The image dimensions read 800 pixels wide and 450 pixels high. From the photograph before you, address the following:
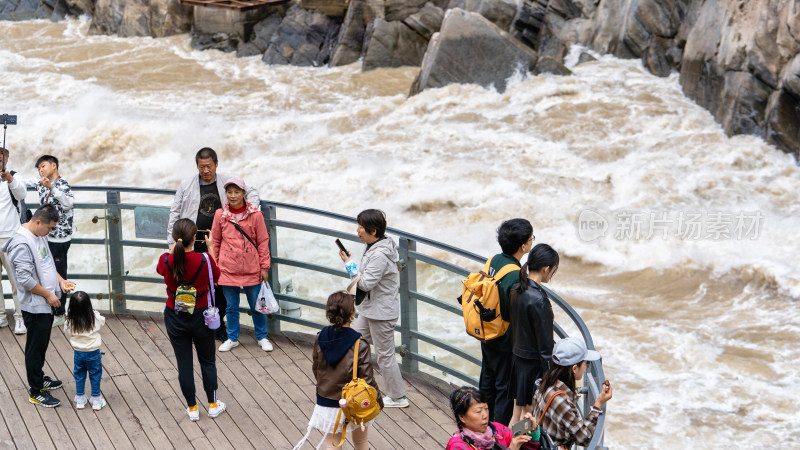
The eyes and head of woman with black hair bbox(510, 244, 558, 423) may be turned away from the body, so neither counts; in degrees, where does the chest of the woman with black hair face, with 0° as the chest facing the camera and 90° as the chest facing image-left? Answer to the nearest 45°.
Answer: approximately 225°

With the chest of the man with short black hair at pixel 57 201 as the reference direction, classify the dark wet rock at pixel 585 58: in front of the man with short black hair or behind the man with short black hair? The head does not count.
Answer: behind

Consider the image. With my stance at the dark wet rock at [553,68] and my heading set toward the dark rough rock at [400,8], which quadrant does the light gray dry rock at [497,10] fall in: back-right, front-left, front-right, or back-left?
front-right

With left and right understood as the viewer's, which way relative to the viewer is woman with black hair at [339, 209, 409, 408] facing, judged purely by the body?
facing to the left of the viewer

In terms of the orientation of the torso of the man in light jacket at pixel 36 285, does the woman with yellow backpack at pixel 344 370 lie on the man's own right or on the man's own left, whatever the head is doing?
on the man's own right

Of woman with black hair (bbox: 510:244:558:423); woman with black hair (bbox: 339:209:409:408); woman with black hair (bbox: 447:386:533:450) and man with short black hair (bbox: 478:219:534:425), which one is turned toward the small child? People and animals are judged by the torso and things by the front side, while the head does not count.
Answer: woman with black hair (bbox: 339:209:409:408)

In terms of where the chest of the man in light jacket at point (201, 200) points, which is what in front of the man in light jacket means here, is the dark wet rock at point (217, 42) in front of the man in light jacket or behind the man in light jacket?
behind

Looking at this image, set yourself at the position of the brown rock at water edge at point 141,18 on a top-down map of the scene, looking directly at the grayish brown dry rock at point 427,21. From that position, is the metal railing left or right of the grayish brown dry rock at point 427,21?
right

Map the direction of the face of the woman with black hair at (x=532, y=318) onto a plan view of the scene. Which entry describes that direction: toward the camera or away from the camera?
away from the camera

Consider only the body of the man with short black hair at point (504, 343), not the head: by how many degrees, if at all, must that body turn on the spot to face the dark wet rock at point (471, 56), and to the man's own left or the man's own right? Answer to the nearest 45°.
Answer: approximately 45° to the man's own left

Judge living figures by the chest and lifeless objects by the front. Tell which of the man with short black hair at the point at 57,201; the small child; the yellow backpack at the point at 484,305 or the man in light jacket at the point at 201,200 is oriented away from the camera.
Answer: the small child

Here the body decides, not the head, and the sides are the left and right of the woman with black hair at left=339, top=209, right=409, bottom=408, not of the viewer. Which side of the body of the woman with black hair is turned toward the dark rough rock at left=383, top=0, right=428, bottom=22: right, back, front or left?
right

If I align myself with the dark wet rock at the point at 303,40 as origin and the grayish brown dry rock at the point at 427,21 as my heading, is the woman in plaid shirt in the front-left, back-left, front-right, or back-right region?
front-right

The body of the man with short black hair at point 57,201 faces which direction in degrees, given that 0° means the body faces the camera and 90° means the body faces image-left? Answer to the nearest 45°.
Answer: approximately 45°

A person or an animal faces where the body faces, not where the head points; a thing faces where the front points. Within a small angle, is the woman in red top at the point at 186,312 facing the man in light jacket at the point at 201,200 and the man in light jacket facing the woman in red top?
yes

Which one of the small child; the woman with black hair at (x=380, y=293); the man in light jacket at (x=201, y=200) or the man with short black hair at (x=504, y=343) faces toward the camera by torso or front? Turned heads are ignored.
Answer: the man in light jacket

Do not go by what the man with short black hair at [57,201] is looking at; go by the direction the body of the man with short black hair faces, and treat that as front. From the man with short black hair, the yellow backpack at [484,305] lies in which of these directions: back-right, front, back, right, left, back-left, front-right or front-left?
left
